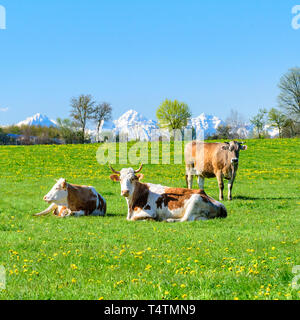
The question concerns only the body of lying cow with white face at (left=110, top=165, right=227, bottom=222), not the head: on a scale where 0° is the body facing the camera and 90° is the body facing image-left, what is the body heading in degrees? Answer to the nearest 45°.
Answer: approximately 90°

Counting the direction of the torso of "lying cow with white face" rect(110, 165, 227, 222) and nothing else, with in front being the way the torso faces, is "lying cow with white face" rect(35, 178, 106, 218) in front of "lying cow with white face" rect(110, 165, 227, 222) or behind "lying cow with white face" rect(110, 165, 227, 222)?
in front

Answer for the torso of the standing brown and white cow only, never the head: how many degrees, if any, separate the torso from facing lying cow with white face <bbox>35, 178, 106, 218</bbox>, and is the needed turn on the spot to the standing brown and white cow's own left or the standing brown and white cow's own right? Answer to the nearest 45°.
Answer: approximately 90° to the standing brown and white cow's own right

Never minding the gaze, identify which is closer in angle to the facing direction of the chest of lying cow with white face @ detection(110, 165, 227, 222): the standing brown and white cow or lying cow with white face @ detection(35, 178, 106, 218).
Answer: the lying cow with white face

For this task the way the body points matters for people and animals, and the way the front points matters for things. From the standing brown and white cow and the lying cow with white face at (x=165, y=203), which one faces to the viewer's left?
the lying cow with white face

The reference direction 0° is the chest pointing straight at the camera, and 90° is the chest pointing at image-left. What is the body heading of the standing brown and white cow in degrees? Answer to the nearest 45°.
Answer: approximately 315°

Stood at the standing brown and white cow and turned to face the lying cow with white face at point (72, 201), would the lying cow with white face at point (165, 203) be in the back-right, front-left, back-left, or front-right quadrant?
front-left

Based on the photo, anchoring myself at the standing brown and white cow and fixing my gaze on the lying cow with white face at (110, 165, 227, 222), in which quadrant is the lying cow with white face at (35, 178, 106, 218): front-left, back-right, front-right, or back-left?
front-right

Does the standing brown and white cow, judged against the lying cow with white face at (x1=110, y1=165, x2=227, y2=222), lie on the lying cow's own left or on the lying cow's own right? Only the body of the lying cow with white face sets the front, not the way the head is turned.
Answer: on the lying cow's own right

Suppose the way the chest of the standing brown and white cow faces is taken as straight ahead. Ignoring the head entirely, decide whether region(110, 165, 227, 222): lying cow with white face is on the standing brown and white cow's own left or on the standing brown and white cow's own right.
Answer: on the standing brown and white cow's own right

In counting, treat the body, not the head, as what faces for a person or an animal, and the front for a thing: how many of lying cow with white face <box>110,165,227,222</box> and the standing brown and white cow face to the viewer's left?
1
